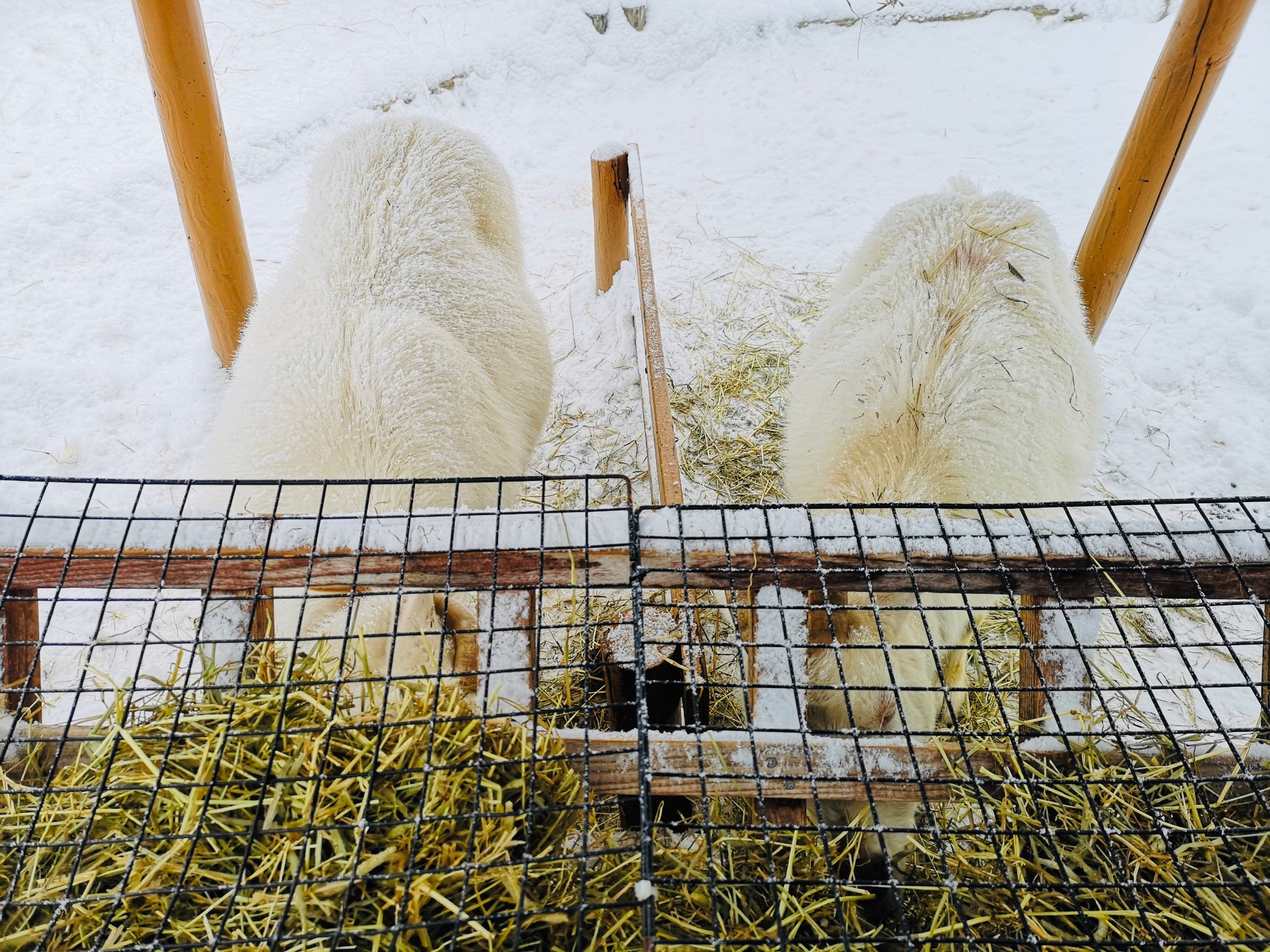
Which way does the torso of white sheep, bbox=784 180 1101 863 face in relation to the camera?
toward the camera

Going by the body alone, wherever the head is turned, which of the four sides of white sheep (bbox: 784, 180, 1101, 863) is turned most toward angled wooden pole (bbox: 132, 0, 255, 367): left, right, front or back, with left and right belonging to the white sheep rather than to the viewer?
right

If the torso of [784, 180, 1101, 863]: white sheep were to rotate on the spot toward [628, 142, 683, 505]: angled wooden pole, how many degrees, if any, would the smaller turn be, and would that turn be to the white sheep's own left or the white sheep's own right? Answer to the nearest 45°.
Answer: approximately 90° to the white sheep's own right

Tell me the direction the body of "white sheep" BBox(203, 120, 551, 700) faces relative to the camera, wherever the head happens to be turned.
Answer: toward the camera

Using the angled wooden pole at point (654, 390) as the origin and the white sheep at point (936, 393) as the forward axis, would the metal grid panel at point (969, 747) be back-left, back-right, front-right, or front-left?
front-right

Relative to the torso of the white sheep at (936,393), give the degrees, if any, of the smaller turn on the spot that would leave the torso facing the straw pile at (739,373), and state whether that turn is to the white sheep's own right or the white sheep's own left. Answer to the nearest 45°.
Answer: approximately 135° to the white sheep's own right

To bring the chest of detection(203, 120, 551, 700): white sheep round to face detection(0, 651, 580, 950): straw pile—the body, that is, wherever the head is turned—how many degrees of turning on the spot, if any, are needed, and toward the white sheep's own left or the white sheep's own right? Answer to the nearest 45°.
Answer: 0° — it already faces it

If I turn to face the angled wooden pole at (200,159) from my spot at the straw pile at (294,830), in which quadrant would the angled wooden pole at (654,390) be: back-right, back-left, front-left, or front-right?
front-right

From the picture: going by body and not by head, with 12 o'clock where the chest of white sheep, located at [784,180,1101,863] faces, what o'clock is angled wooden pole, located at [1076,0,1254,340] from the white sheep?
The angled wooden pole is roughly at 7 o'clock from the white sheep.

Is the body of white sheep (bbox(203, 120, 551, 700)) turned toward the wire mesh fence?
yes

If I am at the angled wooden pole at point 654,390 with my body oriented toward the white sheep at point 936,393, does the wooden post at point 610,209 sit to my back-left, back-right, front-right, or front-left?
back-left

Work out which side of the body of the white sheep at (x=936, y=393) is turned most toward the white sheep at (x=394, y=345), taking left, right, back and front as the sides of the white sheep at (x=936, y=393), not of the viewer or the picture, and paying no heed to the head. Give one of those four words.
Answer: right

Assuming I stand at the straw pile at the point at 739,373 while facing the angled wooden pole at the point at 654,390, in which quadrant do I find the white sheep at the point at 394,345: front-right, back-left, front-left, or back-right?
front-right

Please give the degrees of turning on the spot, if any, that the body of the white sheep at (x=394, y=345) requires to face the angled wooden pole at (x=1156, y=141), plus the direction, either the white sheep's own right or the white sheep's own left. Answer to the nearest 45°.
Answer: approximately 90° to the white sheep's own left

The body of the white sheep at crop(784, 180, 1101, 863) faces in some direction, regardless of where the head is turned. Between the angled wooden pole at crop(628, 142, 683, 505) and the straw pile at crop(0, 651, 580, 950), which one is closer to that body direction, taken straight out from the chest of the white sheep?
the straw pile
